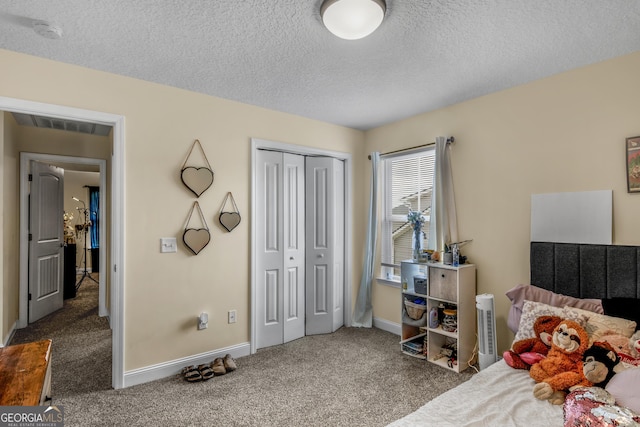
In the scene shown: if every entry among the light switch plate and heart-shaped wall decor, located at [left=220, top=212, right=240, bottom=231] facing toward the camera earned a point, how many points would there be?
2

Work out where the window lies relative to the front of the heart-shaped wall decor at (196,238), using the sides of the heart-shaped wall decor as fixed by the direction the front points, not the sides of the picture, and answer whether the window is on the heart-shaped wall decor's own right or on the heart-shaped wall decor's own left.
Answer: on the heart-shaped wall decor's own left

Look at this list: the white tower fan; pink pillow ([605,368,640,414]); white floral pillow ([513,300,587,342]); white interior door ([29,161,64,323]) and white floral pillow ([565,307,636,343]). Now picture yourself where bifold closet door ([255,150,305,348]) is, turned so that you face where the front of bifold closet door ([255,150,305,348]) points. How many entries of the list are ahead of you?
4

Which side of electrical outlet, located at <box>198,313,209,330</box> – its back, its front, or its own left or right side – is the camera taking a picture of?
front

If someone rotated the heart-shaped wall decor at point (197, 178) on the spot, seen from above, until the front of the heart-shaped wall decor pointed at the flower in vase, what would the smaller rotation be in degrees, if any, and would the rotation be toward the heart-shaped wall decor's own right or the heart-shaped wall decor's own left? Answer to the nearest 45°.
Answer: approximately 90° to the heart-shaped wall decor's own left

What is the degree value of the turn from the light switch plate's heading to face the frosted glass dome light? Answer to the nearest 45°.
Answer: approximately 45° to its left

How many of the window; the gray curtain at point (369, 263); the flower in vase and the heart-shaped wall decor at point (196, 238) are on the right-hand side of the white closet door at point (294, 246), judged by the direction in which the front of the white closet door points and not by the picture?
1

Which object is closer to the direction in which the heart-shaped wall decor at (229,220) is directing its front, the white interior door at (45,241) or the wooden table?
the wooden table

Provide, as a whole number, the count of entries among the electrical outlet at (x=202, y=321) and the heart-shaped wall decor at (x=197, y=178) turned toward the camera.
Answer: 2

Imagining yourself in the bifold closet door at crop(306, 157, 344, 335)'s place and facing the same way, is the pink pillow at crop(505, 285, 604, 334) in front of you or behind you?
in front

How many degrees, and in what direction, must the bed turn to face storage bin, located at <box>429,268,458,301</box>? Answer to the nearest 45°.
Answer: approximately 90° to its right

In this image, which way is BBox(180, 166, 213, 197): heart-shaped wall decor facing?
toward the camera

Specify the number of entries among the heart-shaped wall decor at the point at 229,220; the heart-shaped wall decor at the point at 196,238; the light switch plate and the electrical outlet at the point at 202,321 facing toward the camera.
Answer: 4
